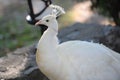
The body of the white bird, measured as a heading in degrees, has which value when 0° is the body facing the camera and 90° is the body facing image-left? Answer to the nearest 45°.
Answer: approximately 90°
